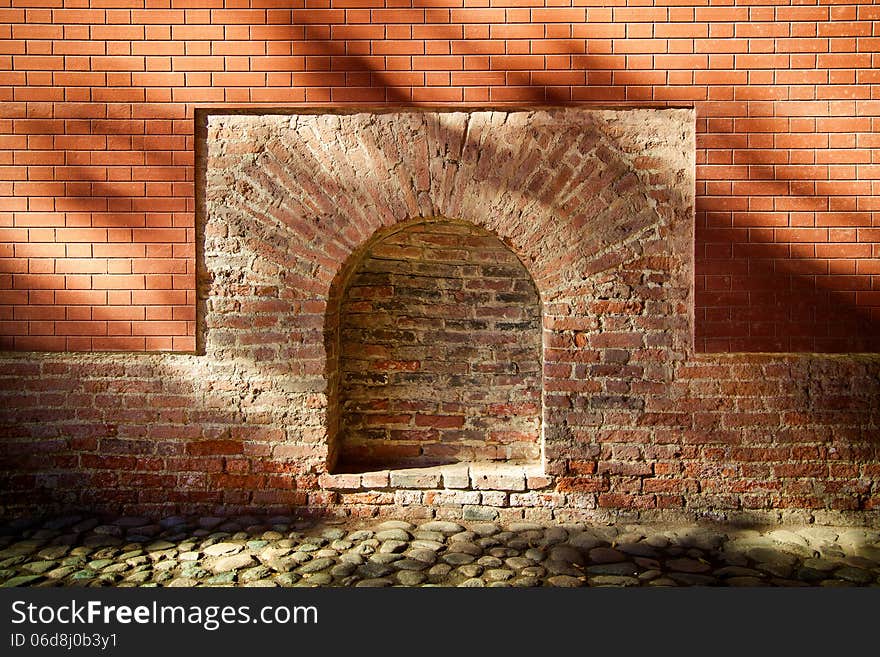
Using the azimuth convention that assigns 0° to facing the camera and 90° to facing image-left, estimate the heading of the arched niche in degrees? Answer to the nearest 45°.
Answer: approximately 0°
